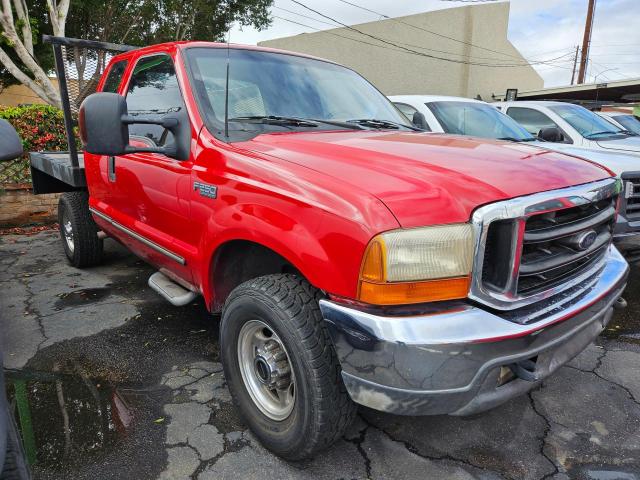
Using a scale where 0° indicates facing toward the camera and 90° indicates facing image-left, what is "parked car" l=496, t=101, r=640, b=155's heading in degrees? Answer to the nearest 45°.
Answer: approximately 315°

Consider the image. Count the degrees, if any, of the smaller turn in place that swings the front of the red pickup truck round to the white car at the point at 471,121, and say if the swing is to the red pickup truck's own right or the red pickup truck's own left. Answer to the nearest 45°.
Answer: approximately 135° to the red pickup truck's own left

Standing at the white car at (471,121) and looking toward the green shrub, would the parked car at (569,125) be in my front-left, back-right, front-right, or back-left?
back-right

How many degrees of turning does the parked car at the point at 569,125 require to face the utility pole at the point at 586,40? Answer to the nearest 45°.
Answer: approximately 135° to its left

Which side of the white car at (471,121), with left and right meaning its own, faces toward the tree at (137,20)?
back

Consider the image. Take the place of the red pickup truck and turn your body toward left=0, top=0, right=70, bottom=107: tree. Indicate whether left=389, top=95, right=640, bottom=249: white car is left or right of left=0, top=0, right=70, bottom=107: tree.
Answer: right

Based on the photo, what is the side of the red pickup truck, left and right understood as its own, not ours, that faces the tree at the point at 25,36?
back

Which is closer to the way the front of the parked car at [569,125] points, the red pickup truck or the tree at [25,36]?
the red pickup truck

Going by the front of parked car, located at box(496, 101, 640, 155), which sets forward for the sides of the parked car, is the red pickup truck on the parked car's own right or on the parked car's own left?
on the parked car's own right

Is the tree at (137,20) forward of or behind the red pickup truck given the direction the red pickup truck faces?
behind
